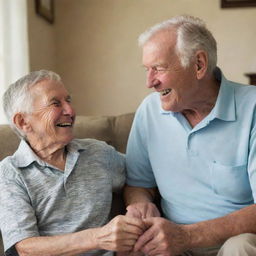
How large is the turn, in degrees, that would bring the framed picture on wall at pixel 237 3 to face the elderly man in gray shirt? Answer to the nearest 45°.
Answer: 0° — it already faces them

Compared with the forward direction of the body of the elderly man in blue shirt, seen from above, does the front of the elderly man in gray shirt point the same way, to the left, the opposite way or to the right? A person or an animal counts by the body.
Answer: to the left

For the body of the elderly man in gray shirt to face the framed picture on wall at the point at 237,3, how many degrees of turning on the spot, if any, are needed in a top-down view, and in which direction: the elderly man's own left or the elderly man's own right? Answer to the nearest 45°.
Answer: approximately 90° to the elderly man's own left

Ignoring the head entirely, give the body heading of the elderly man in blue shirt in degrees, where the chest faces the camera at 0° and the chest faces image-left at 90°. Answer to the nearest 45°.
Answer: approximately 45°

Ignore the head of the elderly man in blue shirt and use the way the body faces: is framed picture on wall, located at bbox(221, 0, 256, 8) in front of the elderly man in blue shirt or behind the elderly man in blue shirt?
behind

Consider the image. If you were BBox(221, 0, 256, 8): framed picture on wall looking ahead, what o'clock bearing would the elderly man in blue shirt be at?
The elderly man in blue shirt is roughly at 12 o'clock from the framed picture on wall.

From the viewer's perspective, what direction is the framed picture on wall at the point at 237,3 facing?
toward the camera

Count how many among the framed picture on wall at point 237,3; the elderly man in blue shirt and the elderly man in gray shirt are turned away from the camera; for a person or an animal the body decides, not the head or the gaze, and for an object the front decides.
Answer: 0

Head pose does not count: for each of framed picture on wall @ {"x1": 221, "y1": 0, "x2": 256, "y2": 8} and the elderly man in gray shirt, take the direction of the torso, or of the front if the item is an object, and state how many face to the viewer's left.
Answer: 0

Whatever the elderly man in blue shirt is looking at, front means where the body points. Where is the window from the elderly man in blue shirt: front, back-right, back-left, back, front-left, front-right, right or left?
right

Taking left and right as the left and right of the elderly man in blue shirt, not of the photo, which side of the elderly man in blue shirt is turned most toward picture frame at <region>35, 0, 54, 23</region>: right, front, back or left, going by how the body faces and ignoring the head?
right

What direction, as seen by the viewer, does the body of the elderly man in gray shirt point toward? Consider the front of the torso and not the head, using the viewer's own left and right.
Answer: facing the viewer and to the right of the viewer
